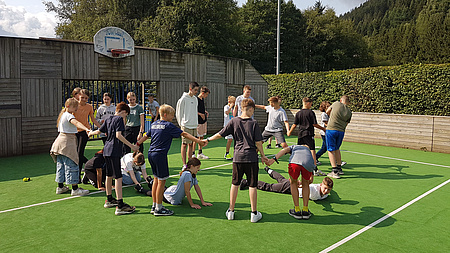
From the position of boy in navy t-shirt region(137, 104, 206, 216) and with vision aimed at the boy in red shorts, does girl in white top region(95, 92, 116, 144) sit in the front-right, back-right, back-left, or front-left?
back-left

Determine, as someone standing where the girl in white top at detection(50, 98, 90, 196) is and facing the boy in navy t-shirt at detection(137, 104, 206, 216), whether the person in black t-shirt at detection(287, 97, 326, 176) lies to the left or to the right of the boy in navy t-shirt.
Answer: left

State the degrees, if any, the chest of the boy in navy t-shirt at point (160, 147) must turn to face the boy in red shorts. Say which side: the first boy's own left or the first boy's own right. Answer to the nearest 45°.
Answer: approximately 45° to the first boy's own right

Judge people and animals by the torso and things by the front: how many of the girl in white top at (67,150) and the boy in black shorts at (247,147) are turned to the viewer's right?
1

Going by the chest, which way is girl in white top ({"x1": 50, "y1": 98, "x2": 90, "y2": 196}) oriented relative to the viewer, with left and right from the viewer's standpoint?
facing to the right of the viewer

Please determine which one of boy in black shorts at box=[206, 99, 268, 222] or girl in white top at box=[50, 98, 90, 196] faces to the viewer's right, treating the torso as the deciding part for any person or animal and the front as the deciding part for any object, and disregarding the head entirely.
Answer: the girl in white top

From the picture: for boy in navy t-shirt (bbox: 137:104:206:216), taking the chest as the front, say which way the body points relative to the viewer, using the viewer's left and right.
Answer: facing away from the viewer and to the right of the viewer

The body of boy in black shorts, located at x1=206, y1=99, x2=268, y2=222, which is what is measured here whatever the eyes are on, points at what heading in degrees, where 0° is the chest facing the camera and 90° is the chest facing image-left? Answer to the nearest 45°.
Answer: approximately 180°

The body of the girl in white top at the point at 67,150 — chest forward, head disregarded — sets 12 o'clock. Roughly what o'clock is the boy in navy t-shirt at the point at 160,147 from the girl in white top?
The boy in navy t-shirt is roughly at 2 o'clock from the girl in white top.

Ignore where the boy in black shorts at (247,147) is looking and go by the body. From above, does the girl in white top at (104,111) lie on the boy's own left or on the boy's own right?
on the boy's own left

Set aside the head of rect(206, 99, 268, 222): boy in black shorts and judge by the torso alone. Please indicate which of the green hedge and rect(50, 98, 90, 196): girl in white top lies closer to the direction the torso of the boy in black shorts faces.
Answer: the green hedge

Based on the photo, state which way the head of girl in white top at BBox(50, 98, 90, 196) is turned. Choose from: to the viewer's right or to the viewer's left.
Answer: to the viewer's right
